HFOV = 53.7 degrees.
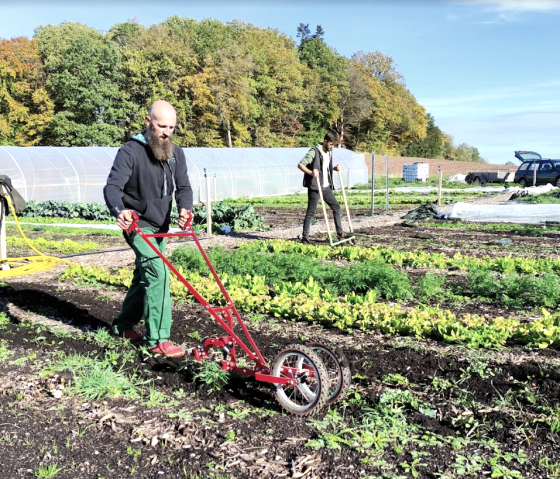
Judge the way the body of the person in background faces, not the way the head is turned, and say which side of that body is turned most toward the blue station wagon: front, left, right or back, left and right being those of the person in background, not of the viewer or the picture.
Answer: left

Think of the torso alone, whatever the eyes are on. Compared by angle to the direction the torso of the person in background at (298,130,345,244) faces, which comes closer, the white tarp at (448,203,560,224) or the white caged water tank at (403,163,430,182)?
the white tarp

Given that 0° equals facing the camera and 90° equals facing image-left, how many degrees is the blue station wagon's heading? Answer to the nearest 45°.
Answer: approximately 270°

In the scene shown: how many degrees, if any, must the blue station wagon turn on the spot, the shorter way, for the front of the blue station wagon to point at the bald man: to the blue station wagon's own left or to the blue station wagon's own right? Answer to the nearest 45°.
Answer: approximately 90° to the blue station wagon's own right

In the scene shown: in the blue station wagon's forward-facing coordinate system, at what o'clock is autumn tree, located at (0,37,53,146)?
The autumn tree is roughly at 6 o'clock from the blue station wagon.

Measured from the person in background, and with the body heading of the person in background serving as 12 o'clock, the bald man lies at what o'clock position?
The bald man is roughly at 2 o'clock from the person in background.
